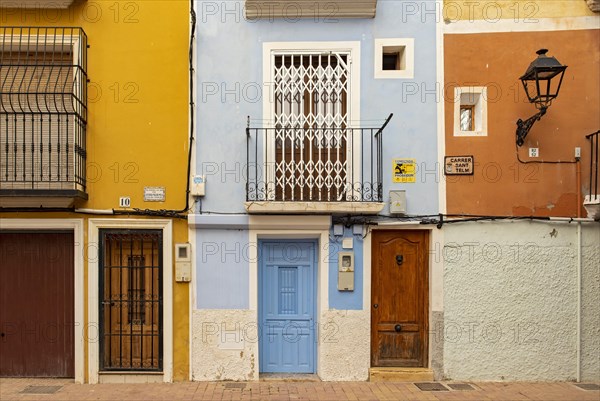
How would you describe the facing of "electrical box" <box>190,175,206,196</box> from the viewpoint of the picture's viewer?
facing the viewer

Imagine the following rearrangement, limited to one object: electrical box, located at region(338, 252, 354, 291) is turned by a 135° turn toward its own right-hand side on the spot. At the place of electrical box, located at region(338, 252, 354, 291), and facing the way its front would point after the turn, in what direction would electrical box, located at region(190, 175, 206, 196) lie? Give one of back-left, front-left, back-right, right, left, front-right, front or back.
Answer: front-left

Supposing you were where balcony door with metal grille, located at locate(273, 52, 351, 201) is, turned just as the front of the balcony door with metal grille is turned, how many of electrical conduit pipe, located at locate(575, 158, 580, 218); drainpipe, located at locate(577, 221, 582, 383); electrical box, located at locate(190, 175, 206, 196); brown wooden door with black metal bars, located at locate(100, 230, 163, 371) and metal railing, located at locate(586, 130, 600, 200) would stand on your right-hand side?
2

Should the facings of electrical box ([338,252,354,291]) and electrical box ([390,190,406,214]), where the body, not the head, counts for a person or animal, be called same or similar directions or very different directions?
same or similar directions

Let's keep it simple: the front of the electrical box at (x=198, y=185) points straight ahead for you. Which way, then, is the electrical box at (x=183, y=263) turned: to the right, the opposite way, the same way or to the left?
the same way

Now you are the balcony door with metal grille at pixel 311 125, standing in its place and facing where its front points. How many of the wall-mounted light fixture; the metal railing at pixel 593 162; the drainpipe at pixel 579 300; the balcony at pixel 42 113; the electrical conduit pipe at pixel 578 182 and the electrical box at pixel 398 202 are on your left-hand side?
5

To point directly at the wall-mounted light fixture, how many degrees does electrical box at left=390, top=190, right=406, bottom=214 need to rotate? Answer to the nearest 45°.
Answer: approximately 90° to its left

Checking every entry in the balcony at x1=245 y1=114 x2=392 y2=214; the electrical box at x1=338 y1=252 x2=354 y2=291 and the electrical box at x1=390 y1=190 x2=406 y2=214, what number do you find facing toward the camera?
3

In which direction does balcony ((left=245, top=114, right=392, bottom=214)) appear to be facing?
toward the camera

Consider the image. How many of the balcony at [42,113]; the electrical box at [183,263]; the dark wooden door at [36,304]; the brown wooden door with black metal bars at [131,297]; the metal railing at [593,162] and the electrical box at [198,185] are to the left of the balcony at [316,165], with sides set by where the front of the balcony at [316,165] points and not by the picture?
1

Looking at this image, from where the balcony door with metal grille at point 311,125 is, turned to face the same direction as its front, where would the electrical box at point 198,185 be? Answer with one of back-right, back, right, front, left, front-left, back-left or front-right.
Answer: right

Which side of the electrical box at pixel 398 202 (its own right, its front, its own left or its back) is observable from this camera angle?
front

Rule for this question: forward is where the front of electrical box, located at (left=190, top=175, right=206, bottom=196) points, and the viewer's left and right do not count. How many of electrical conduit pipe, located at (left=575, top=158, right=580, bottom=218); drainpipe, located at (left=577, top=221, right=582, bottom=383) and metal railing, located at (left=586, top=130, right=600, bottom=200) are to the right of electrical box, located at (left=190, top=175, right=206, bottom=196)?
0

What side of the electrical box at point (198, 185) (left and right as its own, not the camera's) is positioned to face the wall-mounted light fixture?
left

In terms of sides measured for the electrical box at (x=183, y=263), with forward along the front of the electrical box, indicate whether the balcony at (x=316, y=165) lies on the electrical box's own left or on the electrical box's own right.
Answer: on the electrical box's own left
